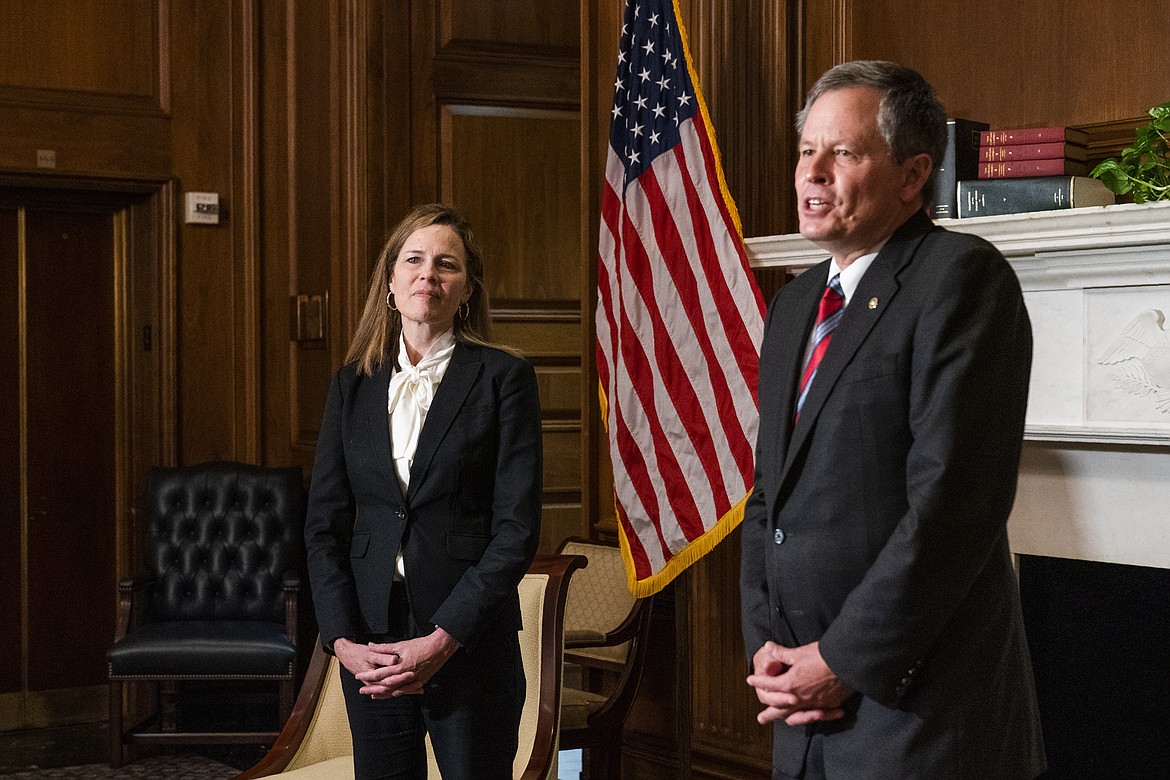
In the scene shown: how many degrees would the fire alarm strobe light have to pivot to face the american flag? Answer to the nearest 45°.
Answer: approximately 45° to its left

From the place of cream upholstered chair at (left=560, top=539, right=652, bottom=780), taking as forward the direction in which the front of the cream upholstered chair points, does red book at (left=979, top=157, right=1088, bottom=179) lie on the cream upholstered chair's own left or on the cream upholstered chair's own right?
on the cream upholstered chair's own left

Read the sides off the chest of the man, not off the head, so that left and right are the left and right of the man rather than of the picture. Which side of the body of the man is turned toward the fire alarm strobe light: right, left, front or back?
right

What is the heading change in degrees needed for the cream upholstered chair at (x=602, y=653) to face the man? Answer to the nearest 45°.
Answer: approximately 45° to its left

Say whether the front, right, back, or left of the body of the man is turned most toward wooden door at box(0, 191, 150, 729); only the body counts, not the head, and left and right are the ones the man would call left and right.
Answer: right

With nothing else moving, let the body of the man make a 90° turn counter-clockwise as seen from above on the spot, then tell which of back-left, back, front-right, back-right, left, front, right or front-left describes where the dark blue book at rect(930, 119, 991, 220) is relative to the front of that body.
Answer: back-left

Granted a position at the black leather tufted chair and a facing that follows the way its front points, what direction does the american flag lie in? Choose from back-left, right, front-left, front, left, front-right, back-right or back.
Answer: front-left

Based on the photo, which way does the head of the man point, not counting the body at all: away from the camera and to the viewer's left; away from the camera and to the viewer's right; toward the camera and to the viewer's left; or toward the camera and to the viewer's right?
toward the camera and to the viewer's left

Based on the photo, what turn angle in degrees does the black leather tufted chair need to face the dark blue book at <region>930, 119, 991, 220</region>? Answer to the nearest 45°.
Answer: approximately 45° to its left

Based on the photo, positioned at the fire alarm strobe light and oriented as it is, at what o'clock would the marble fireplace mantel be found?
The marble fireplace mantel is roughly at 11 o'clock from the fire alarm strobe light.

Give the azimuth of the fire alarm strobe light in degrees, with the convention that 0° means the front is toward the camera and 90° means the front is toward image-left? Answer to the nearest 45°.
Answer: approximately 0°

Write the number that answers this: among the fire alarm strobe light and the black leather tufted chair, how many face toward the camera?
2

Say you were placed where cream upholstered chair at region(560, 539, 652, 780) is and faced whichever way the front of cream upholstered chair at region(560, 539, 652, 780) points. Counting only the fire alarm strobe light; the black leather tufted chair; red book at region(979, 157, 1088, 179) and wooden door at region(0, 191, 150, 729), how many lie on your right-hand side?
3
